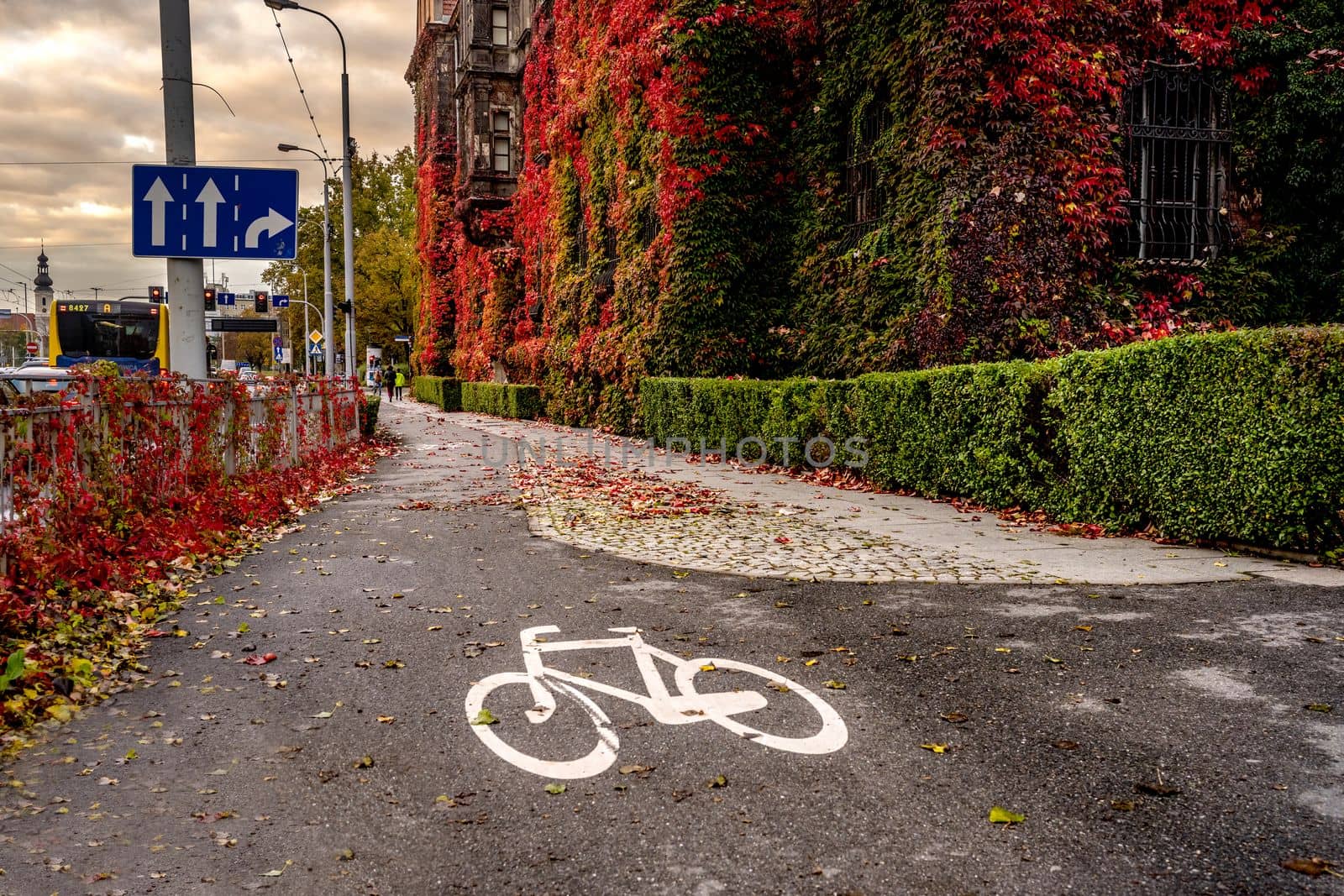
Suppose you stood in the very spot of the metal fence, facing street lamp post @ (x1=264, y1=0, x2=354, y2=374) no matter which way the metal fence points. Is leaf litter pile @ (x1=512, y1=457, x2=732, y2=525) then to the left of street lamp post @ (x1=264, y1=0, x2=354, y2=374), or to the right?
right

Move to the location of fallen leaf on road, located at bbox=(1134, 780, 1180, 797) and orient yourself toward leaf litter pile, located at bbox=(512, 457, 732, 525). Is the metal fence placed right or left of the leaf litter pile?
left

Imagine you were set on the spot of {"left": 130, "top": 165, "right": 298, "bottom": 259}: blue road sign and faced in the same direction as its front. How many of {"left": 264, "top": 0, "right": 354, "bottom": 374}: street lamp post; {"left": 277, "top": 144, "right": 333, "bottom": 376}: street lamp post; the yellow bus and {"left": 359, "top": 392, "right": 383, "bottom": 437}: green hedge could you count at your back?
4

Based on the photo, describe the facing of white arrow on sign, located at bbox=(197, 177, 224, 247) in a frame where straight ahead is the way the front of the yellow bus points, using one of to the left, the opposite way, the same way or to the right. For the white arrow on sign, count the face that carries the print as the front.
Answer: the opposite way

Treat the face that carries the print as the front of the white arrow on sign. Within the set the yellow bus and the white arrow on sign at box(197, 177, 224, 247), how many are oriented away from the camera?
1

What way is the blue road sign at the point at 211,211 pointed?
toward the camera

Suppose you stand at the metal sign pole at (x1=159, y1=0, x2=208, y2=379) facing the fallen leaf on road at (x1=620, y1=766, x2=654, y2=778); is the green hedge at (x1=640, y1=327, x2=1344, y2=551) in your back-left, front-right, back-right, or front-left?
front-left
